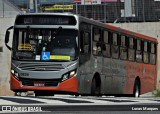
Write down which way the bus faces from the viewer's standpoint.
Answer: facing the viewer and to the left of the viewer
